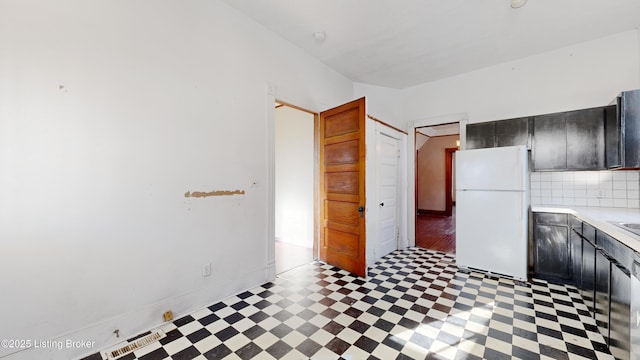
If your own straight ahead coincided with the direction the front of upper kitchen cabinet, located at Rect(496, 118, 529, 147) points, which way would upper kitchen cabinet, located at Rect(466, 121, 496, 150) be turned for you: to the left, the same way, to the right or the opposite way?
the same way

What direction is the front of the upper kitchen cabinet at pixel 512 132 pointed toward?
toward the camera

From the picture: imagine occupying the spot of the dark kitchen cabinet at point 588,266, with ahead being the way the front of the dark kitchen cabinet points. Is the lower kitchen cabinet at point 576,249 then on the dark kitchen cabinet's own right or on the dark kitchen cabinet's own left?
on the dark kitchen cabinet's own right

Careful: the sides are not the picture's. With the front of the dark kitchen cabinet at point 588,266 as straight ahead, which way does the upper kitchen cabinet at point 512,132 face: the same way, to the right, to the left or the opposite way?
to the left

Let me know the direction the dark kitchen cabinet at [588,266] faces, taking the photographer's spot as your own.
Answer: facing to the left of the viewer

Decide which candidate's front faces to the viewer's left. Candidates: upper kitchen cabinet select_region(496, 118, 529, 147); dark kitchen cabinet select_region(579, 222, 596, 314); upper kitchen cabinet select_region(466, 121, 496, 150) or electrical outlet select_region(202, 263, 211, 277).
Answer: the dark kitchen cabinet

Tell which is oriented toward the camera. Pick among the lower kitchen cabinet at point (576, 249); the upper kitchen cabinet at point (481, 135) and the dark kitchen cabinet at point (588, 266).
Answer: the upper kitchen cabinet

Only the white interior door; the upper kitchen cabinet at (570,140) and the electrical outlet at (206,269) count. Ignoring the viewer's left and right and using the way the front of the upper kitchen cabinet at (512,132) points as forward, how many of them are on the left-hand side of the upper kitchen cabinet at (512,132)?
1

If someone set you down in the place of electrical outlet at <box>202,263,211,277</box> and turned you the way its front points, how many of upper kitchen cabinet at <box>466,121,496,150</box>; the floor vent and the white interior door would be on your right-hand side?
1

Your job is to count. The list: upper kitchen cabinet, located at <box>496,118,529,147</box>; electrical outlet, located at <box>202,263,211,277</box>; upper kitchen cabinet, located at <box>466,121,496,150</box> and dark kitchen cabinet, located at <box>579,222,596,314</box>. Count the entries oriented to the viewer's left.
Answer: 1

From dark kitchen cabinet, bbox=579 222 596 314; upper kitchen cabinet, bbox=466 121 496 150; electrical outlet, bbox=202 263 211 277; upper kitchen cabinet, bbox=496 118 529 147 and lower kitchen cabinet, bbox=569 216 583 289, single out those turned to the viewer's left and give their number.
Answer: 2

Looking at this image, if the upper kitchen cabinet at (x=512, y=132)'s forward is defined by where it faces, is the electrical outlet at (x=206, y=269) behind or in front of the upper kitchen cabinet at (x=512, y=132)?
in front

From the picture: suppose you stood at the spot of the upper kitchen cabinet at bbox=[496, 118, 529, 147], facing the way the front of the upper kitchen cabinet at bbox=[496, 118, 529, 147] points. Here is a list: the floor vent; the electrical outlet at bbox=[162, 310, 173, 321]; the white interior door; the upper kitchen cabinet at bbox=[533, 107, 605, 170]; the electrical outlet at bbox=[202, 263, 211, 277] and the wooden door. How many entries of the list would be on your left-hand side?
1

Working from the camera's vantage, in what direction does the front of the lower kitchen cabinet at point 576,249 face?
facing to the left of the viewer

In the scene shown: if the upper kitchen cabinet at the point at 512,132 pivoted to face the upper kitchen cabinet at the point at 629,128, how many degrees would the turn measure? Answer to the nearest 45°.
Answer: approximately 45° to its left

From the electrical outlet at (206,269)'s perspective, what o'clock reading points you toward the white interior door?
The white interior door is roughly at 10 o'clock from the electrical outlet.
